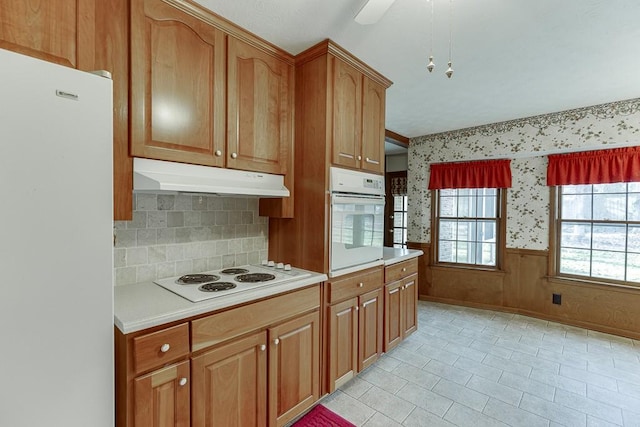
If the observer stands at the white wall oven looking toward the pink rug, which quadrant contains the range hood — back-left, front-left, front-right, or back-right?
front-right

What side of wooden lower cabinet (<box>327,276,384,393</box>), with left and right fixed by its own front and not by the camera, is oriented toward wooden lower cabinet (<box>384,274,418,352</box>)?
left

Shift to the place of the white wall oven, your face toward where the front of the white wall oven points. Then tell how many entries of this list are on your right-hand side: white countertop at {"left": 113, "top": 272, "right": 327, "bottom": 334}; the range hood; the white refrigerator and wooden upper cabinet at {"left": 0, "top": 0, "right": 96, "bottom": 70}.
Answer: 4

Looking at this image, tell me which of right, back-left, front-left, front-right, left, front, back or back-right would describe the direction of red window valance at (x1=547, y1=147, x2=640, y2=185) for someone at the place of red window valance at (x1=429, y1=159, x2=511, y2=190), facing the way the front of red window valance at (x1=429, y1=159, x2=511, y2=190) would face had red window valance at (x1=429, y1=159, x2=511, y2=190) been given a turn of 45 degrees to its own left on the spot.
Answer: front-left

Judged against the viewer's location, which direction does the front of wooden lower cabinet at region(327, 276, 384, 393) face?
facing the viewer and to the right of the viewer

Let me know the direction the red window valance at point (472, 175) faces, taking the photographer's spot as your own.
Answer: facing the viewer

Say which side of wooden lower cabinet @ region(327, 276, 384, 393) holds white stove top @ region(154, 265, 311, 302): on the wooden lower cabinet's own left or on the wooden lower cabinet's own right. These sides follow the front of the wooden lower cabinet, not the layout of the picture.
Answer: on the wooden lower cabinet's own right

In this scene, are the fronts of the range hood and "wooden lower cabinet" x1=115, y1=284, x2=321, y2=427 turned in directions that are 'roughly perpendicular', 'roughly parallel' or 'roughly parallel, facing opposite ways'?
roughly parallel

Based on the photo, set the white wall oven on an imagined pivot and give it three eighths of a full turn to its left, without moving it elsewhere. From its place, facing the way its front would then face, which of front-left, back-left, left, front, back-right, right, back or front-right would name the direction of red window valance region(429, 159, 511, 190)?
front-right

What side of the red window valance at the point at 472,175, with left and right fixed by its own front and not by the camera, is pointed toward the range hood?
front

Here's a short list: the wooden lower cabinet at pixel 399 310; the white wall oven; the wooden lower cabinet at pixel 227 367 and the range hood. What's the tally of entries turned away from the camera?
0

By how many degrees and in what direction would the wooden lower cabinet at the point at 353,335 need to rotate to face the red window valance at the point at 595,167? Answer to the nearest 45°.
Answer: approximately 90° to its left

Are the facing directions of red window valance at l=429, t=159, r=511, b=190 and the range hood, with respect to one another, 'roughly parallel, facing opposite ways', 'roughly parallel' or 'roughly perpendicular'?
roughly perpendicular
